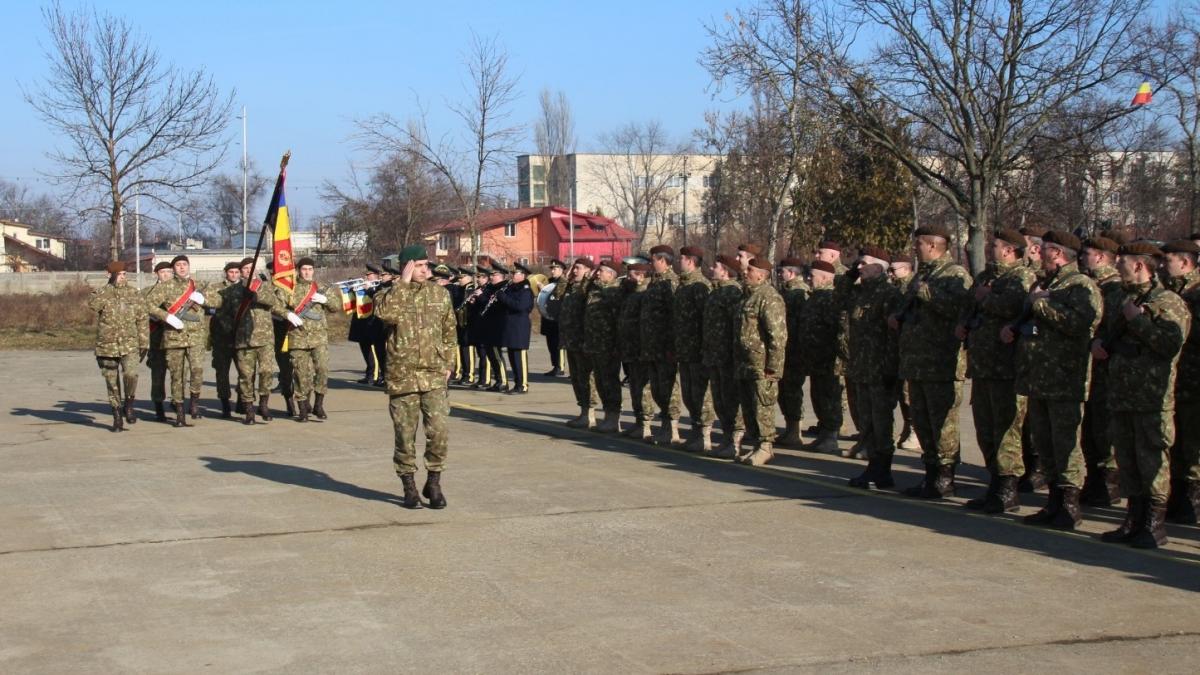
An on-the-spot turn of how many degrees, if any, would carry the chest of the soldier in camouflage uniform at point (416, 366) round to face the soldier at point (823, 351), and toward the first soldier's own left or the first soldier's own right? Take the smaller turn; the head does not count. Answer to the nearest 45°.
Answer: approximately 135° to the first soldier's own left

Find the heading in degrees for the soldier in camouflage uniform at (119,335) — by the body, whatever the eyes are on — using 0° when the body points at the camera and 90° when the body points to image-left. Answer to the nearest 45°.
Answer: approximately 0°

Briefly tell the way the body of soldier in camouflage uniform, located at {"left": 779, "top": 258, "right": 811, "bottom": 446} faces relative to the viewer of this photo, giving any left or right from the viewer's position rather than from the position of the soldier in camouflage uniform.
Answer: facing to the left of the viewer

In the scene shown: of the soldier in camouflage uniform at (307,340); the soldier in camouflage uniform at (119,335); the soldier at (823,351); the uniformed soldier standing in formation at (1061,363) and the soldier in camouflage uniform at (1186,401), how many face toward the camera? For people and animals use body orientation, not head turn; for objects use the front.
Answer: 2

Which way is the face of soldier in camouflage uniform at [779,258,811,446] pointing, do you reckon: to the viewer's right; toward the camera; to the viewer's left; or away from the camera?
to the viewer's left

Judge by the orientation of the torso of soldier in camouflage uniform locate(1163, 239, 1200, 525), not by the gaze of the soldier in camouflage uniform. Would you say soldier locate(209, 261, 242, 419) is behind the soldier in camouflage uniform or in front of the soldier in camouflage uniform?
in front

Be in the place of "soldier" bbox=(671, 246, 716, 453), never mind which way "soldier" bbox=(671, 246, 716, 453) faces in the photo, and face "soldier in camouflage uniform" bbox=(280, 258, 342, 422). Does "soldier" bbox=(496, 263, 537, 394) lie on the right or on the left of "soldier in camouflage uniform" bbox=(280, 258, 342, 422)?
right

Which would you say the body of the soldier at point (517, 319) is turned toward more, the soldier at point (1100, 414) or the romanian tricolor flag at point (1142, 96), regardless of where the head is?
the soldier

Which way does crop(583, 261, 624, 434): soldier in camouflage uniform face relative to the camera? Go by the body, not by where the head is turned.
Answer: to the viewer's left

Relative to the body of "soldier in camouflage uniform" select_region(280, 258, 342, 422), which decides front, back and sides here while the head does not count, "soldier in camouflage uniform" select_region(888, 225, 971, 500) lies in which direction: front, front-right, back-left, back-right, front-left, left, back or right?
front-left

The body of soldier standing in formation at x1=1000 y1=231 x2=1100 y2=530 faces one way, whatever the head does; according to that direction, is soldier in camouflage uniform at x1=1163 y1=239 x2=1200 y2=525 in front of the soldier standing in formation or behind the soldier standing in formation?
behind

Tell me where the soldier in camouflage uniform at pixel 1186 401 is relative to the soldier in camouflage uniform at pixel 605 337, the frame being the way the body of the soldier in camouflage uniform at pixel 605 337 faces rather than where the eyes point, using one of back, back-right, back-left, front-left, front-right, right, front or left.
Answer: back-left

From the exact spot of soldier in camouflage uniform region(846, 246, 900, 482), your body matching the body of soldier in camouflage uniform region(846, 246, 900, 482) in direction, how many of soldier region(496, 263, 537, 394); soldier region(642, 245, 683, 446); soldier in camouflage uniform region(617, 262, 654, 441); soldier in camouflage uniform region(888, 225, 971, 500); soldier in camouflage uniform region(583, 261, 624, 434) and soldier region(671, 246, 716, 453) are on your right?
5

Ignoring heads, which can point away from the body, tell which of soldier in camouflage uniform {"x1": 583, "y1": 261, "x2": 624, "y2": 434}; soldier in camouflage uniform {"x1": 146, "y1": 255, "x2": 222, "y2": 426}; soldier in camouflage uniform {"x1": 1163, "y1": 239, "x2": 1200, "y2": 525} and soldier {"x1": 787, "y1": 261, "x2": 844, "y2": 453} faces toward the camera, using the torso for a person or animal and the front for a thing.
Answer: soldier in camouflage uniform {"x1": 146, "y1": 255, "x2": 222, "y2": 426}

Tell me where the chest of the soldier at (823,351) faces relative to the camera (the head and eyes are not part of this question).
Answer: to the viewer's left
